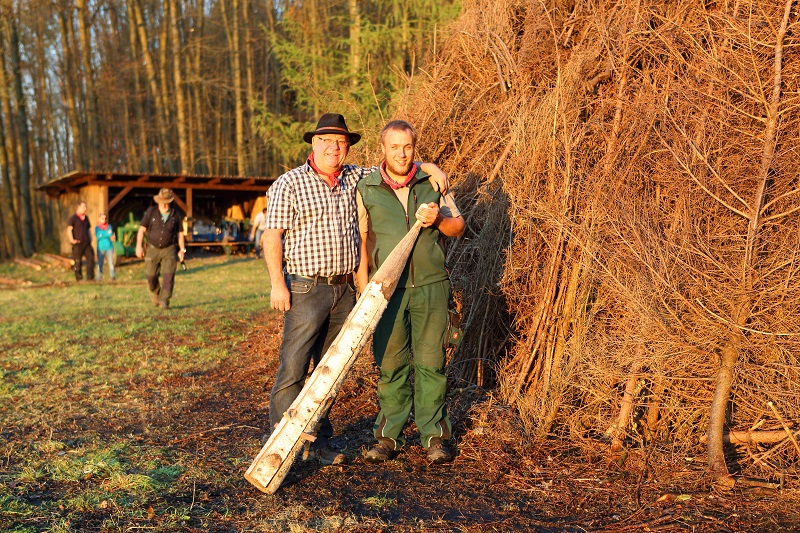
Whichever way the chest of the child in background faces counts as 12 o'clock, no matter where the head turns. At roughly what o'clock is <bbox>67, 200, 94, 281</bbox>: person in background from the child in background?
The person in background is roughly at 4 o'clock from the child in background.

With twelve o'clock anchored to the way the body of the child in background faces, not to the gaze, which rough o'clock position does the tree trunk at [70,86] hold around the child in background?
The tree trunk is roughly at 6 o'clock from the child in background.

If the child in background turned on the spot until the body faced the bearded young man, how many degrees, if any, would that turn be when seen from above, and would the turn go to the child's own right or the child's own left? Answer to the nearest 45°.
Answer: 0° — they already face them

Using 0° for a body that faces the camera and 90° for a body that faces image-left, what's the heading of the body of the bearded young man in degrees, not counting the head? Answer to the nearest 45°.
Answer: approximately 0°

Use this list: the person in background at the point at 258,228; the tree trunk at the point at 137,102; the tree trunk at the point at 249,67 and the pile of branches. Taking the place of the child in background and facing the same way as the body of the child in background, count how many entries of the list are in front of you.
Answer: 1

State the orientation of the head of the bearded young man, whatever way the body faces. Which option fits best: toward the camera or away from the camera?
toward the camera

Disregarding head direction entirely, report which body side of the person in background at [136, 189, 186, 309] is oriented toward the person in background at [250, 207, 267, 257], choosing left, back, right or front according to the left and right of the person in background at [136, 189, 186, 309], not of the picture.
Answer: back

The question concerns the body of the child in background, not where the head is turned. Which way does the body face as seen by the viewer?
toward the camera

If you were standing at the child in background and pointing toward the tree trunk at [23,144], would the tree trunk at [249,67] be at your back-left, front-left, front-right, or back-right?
front-right

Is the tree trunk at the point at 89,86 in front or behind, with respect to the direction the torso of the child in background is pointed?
behind

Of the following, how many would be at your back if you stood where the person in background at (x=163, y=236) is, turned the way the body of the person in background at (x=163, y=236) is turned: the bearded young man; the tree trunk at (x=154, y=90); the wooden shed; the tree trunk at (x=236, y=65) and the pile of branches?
3

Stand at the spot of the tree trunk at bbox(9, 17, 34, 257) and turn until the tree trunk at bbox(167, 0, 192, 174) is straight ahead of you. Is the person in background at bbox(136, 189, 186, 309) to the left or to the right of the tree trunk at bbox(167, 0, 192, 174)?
right

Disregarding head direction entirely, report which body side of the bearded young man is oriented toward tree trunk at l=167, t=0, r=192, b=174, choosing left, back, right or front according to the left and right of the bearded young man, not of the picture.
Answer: back

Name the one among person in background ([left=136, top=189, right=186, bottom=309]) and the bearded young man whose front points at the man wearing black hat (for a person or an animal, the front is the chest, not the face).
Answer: the person in background

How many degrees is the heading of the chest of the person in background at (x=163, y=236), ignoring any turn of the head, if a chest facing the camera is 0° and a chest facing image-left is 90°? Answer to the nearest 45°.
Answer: approximately 0°
